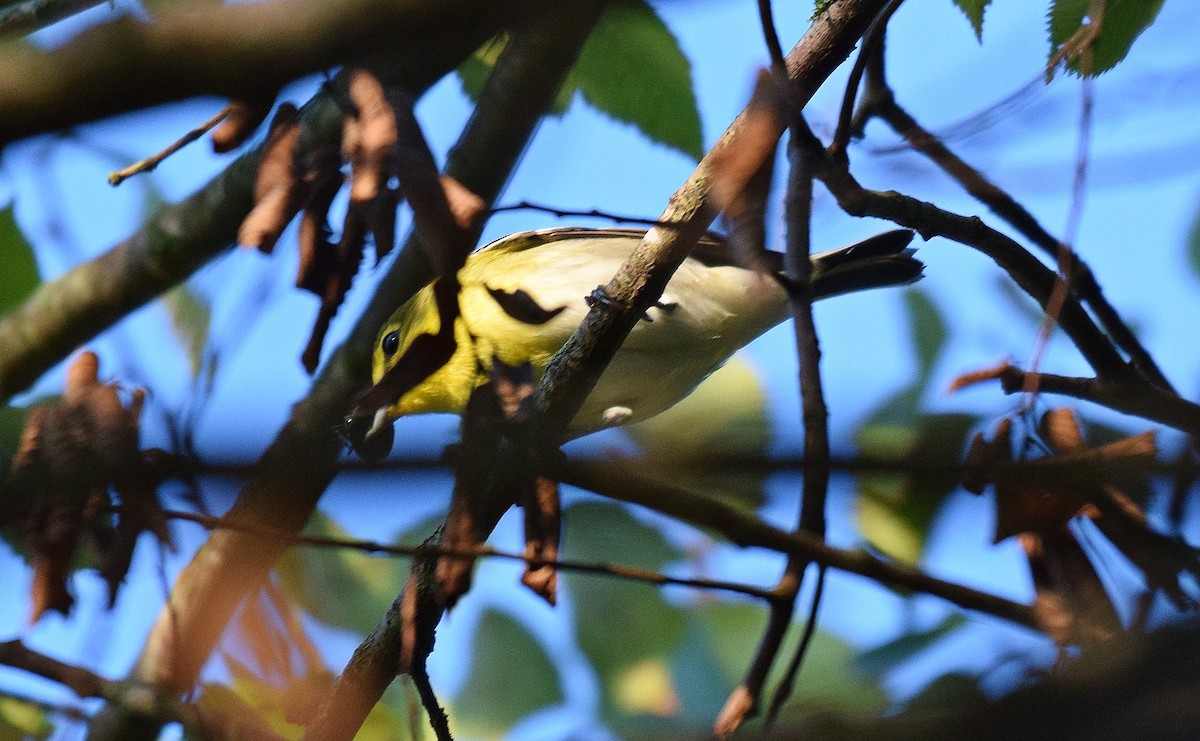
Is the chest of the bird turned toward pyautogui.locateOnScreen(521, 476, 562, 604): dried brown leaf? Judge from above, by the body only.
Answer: no

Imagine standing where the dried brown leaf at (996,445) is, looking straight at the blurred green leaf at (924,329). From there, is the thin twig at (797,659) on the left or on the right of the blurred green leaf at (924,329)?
left

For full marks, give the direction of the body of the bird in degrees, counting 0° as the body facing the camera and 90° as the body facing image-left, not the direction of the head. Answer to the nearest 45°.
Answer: approximately 90°

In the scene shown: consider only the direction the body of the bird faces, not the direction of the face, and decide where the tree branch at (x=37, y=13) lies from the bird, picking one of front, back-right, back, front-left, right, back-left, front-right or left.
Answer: front-left

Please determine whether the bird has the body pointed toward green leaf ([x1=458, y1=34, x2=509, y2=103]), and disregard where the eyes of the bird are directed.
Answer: no

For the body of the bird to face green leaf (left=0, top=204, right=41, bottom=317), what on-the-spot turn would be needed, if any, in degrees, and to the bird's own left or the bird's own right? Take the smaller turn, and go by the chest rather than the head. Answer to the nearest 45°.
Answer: approximately 45° to the bird's own left
